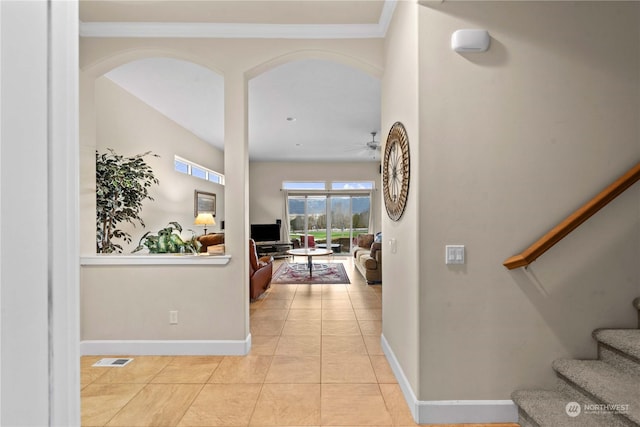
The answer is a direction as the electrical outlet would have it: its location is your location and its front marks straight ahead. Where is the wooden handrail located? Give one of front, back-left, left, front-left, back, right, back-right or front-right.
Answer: front-left

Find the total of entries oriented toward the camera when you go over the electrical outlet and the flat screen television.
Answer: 2

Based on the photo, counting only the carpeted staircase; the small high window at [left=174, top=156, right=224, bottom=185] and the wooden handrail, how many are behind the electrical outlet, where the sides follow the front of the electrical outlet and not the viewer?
1

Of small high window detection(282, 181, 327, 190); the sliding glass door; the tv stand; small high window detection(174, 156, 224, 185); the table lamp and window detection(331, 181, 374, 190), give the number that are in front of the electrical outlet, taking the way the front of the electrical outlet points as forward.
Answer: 0

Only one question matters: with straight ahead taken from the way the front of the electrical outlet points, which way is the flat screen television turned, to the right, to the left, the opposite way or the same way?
the same way

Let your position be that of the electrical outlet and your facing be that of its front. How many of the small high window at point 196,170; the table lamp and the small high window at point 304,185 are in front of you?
0

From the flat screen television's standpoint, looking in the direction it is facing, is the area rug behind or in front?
in front

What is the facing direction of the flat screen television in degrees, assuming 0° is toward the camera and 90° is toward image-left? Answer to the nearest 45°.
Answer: approximately 0°

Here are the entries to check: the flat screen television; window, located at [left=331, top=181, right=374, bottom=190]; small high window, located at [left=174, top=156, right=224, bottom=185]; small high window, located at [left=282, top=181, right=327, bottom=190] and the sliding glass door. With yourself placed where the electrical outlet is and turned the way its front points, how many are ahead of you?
0

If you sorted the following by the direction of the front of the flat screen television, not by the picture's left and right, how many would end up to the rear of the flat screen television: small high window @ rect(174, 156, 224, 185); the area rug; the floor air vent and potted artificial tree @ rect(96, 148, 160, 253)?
0

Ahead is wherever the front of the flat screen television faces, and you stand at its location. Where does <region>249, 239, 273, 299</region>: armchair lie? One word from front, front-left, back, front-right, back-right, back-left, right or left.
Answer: front

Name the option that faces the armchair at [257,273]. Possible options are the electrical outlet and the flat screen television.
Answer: the flat screen television

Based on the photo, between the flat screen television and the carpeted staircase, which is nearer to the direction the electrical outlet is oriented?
the carpeted staircase

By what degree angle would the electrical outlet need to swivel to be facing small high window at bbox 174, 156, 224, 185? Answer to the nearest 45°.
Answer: approximately 180°

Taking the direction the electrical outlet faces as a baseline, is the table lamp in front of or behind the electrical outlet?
behind

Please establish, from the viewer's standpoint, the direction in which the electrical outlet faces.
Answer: facing the viewer
